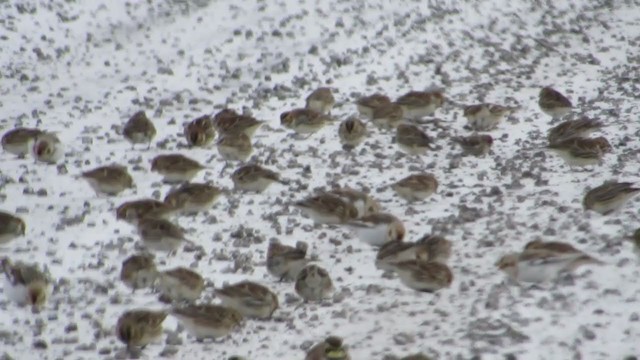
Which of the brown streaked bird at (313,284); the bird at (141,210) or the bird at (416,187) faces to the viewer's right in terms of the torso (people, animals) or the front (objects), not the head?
the bird at (416,187)

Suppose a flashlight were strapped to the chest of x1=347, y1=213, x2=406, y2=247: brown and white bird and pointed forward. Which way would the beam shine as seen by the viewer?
to the viewer's right

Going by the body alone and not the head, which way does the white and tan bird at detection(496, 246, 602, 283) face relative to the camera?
to the viewer's left

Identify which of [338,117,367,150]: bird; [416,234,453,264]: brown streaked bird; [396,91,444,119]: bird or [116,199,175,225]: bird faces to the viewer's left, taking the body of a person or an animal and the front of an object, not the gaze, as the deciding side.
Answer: [116,199,175,225]: bird

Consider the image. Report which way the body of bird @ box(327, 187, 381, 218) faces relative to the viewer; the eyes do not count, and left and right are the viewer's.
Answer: facing to the right of the viewer

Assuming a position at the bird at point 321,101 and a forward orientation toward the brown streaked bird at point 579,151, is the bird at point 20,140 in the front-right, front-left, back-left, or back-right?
back-right
